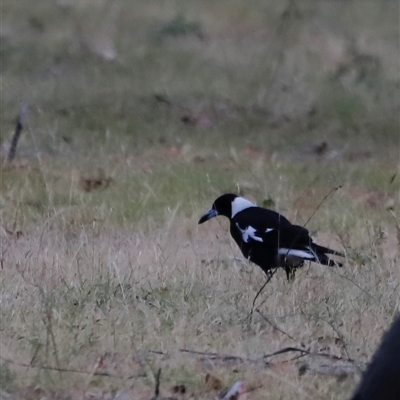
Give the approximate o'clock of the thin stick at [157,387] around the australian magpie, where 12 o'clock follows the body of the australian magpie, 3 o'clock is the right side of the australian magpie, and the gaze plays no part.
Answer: The thin stick is roughly at 9 o'clock from the australian magpie.

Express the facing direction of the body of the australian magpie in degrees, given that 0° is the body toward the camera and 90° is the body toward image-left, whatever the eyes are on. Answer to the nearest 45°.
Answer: approximately 90°

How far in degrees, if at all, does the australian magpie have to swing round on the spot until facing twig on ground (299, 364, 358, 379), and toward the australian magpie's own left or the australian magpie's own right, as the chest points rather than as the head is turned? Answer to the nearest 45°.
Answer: approximately 90° to the australian magpie's own left
